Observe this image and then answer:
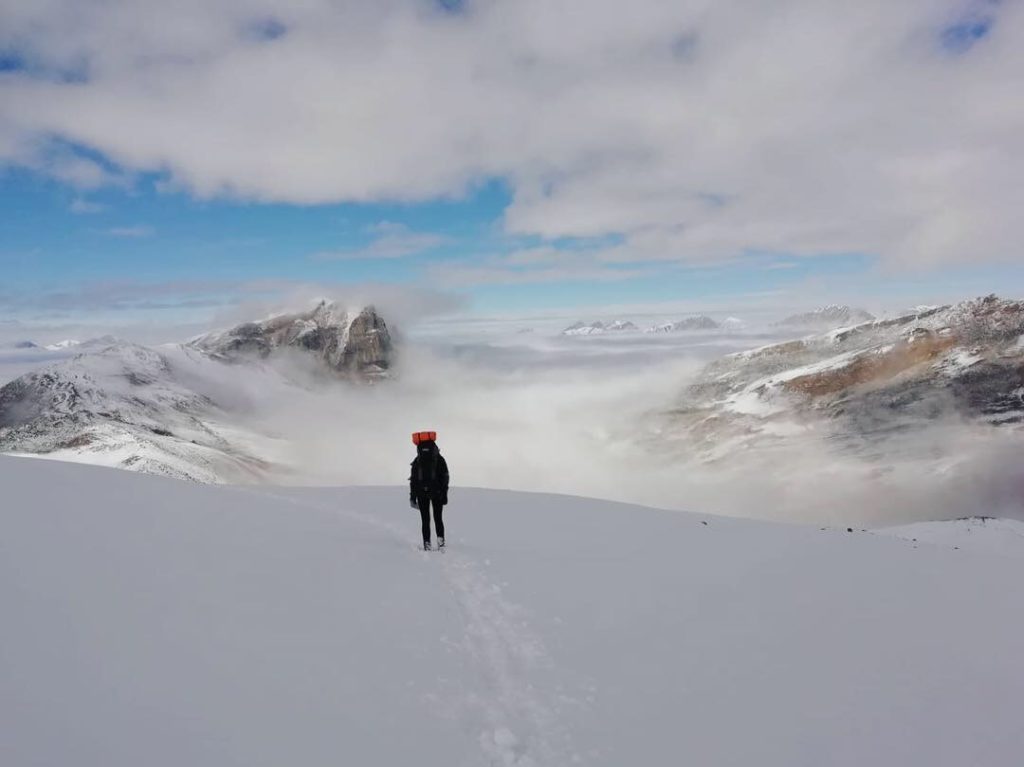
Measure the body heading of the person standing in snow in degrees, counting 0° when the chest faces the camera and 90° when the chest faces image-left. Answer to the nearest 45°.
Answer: approximately 180°

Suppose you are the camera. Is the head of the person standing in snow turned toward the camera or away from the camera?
away from the camera
